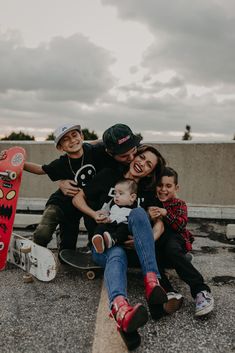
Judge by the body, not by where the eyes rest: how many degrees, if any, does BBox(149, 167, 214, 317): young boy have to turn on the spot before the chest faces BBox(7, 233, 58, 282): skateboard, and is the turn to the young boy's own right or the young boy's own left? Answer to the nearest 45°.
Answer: approximately 45° to the young boy's own right

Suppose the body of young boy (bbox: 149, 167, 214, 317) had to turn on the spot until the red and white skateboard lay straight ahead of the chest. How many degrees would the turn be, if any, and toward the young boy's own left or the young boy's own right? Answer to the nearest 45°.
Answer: approximately 45° to the young boy's own right

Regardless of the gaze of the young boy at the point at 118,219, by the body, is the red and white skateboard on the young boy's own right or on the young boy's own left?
on the young boy's own right

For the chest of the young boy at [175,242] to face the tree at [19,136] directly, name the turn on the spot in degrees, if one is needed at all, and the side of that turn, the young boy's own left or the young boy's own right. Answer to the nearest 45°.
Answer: approximately 90° to the young boy's own right

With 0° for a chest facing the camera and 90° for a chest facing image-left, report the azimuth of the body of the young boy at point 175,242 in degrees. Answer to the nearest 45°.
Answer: approximately 45°

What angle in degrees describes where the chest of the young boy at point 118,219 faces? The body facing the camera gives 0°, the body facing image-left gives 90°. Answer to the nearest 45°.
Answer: approximately 45°
